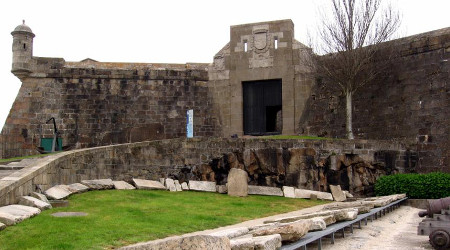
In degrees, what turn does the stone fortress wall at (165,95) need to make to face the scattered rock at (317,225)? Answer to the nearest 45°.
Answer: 0° — it already faces it

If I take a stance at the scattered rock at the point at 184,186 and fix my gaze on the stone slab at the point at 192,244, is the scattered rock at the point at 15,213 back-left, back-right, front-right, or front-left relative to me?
front-right

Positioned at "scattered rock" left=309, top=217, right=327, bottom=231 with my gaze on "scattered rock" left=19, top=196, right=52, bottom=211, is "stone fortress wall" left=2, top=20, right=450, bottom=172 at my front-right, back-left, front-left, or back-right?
front-right

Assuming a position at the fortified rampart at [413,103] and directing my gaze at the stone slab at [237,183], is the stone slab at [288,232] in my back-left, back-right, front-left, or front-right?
front-left

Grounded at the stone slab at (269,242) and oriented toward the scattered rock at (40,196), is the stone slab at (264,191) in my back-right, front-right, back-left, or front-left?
front-right

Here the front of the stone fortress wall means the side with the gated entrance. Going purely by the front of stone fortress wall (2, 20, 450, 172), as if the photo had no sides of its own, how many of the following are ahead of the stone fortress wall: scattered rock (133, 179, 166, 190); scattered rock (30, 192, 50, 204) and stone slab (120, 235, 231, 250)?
3

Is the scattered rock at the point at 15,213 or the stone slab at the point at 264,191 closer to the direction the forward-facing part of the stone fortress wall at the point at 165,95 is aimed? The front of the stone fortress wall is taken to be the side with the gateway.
the scattered rock

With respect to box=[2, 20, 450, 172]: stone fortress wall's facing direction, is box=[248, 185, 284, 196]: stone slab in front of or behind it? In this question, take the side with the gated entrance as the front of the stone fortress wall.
in front

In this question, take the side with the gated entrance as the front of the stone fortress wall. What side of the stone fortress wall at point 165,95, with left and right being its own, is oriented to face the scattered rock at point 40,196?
front

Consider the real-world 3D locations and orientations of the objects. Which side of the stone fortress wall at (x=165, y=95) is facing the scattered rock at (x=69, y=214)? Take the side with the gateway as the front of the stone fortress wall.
front

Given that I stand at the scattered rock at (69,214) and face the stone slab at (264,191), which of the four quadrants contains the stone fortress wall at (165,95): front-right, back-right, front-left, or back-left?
front-left

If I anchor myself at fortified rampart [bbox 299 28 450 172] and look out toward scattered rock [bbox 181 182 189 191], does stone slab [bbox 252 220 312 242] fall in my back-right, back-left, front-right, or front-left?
front-left

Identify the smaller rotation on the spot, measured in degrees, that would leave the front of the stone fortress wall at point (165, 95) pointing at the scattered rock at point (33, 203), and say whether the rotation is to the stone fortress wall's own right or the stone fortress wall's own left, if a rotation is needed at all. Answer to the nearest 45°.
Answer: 0° — it already faces it

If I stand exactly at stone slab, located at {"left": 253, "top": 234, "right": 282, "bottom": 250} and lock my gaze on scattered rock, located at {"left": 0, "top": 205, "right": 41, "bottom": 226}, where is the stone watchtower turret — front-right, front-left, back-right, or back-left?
front-right

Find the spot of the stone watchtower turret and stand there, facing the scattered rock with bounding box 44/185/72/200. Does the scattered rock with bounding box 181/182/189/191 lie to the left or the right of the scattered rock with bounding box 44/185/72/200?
left

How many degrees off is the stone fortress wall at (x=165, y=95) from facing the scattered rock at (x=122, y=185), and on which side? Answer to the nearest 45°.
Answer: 0° — it already faces it

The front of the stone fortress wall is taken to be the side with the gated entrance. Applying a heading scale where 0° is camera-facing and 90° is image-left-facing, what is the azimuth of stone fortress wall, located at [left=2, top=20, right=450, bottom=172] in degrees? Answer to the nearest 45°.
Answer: approximately 0°

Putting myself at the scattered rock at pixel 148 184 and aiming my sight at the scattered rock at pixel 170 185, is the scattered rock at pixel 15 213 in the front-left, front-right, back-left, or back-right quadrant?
back-right

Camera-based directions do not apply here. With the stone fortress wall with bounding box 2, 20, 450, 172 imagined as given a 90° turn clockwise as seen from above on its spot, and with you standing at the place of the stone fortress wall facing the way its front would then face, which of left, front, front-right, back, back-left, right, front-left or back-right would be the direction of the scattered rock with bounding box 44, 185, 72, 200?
left

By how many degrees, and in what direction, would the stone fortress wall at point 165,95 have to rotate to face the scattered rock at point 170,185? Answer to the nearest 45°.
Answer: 0° — it already faces it

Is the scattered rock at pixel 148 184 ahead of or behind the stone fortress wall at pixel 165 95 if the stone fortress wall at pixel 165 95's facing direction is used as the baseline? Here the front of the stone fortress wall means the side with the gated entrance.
ahead
